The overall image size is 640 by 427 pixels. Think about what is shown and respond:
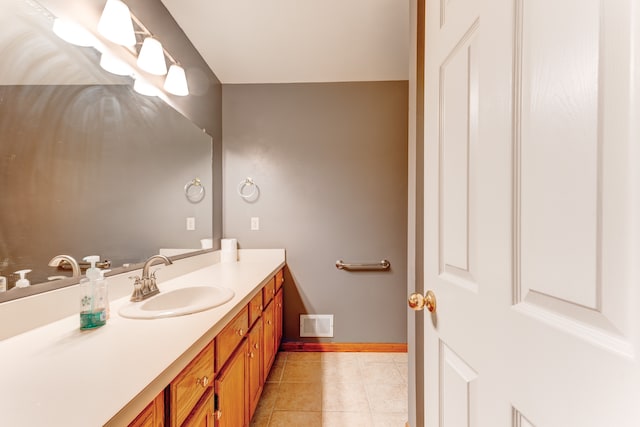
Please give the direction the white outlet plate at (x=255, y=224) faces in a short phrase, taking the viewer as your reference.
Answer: facing the viewer

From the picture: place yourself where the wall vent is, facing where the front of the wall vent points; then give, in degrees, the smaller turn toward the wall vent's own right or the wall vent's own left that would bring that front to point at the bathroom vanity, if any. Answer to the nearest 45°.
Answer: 0° — it already faces it

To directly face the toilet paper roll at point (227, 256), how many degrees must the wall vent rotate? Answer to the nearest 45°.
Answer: approximately 90° to its right

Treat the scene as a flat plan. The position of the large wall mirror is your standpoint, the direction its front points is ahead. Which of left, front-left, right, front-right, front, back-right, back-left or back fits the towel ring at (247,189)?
left

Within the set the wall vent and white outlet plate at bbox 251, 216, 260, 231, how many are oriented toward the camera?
2

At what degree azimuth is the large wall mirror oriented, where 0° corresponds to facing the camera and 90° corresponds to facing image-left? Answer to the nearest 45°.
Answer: approximately 315°

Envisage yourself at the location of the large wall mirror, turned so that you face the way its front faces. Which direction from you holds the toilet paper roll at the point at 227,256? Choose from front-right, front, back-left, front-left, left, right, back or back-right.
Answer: left

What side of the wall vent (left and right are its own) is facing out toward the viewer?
front

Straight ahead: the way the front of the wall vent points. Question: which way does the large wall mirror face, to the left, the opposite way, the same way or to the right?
to the left
